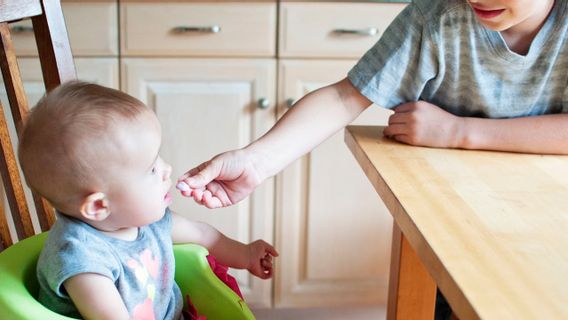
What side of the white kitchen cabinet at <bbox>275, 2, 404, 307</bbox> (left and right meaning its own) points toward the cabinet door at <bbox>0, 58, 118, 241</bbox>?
right

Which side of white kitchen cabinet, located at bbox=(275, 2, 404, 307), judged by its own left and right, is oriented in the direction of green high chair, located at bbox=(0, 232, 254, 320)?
front

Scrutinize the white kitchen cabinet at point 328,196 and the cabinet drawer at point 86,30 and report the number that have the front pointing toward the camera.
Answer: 2

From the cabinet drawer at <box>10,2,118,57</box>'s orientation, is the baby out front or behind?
out front

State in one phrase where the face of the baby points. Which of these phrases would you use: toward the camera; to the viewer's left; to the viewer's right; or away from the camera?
to the viewer's right

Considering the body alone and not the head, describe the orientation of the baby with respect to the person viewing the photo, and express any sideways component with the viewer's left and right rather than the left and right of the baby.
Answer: facing the viewer and to the right of the viewer

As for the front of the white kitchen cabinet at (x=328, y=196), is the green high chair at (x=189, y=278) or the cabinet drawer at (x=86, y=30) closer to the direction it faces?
the green high chair

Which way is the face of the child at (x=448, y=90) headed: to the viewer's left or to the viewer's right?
to the viewer's left

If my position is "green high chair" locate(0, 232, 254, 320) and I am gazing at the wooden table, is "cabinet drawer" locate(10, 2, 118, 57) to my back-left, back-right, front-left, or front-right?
back-left

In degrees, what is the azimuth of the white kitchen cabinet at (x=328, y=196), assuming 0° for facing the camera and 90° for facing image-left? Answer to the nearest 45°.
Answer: approximately 0°

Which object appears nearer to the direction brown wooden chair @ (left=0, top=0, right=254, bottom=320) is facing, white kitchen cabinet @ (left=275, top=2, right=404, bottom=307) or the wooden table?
the wooden table
